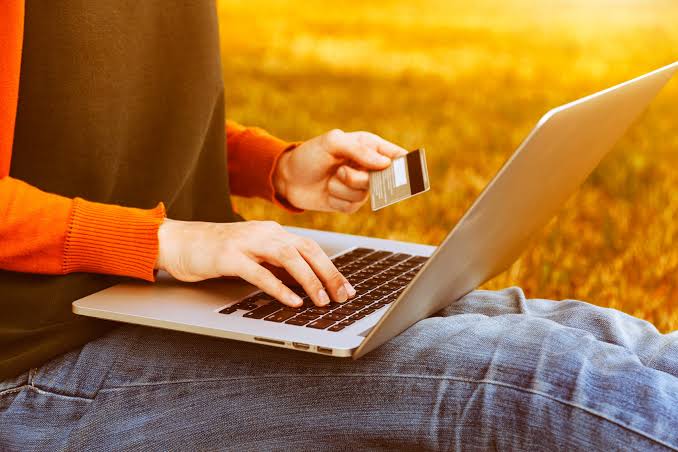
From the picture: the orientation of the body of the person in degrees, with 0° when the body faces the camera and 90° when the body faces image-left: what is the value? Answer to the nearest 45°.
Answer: approximately 270°

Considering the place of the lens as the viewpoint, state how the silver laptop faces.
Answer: facing away from the viewer and to the left of the viewer
